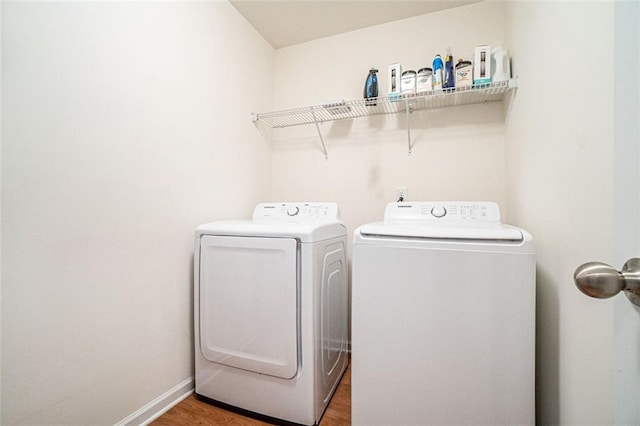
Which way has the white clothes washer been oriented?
toward the camera

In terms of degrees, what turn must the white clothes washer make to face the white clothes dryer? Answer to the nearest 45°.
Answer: approximately 90° to its right

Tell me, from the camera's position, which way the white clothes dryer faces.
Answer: facing the viewer and to the left of the viewer

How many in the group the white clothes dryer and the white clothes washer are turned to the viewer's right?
0
